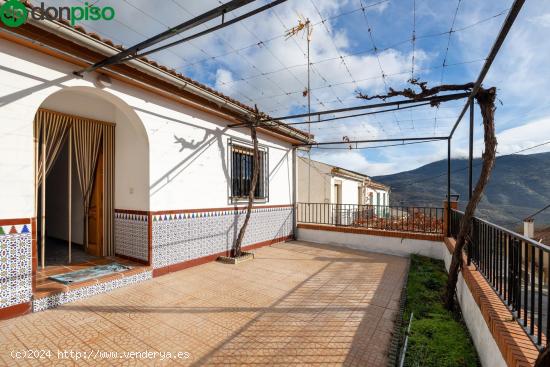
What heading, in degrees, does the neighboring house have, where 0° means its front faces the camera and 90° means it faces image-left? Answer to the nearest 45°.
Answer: approximately 315°

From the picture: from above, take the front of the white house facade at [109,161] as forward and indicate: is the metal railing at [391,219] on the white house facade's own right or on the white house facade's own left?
on the white house facade's own left

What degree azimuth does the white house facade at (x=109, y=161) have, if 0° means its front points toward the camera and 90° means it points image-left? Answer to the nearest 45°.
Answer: approximately 315°

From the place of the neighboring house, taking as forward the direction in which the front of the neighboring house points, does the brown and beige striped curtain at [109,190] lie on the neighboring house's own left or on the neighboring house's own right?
on the neighboring house's own right

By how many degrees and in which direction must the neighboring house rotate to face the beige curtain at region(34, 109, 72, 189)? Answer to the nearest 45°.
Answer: approximately 45° to its right

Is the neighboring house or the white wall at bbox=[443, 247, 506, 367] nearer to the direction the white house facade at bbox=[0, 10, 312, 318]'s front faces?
the white wall
